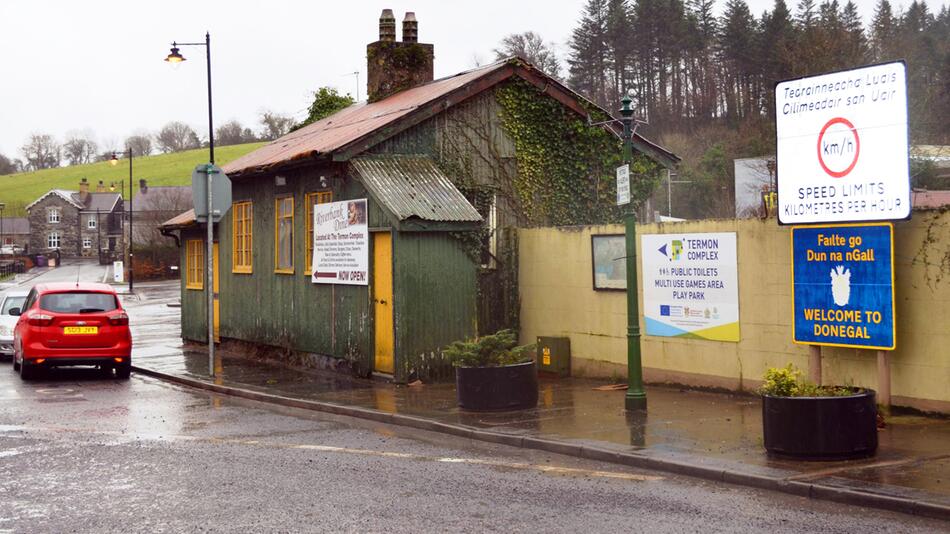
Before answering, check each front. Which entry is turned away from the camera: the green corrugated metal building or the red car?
the red car

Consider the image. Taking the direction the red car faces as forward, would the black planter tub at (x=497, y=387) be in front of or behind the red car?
behind

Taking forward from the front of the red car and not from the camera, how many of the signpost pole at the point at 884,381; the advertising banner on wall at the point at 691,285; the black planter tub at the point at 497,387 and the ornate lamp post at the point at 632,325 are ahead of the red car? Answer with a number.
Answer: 0

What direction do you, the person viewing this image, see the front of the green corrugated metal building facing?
facing the viewer and to the left of the viewer

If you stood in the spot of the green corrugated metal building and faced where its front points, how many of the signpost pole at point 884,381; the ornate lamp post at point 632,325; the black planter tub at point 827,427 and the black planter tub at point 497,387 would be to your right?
0

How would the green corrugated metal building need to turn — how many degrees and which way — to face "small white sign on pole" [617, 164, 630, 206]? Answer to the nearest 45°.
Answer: approximately 90° to its left

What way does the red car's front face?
away from the camera

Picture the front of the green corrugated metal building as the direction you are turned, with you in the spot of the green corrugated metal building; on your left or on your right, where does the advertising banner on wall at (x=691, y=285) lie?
on your left

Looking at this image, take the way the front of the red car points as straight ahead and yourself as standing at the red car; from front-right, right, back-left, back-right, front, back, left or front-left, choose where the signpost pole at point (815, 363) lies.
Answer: back-right

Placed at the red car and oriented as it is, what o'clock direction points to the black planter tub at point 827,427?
The black planter tub is roughly at 5 o'clock from the red car.

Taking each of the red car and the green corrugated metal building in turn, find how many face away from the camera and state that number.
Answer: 1

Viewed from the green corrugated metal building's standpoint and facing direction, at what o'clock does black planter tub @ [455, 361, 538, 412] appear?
The black planter tub is roughly at 10 o'clock from the green corrugated metal building.

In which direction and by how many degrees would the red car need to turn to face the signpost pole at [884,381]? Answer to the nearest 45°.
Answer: approximately 135° to its right

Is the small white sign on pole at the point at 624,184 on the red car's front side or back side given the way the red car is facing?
on the back side

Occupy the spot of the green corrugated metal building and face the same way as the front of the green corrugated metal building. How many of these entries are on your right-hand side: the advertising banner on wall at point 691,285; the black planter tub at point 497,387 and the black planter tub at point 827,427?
0
